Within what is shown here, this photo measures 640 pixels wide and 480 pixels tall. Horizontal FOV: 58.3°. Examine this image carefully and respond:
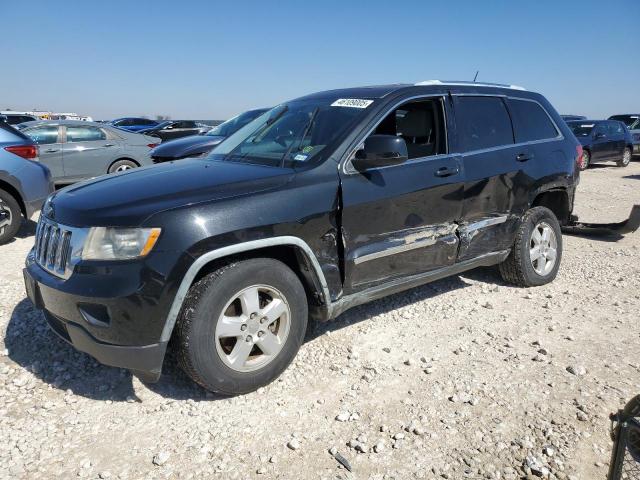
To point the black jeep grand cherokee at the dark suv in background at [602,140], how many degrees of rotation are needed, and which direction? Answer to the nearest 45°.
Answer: approximately 180°

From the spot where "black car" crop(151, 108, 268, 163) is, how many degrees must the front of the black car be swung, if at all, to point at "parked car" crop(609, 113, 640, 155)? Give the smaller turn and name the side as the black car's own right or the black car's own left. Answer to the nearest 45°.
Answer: approximately 180°

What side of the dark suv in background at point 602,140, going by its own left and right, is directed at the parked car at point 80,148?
front

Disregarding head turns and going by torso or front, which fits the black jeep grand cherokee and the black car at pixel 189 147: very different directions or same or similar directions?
same or similar directions

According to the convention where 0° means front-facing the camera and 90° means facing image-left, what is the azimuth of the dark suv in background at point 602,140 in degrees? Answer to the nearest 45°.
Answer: approximately 45°

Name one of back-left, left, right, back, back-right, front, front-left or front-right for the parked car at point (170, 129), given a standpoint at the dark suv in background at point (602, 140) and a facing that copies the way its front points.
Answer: front-right

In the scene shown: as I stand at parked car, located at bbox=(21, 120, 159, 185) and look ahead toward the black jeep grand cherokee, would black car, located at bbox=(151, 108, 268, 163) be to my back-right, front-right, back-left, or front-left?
front-left

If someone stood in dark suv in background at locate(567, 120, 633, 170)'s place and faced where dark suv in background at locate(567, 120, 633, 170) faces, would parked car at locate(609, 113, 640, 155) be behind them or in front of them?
behind

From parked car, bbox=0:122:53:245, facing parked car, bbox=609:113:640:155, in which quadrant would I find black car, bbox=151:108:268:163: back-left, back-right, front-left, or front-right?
front-left

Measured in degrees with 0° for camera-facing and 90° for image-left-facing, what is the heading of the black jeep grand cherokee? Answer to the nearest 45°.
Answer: approximately 45°
